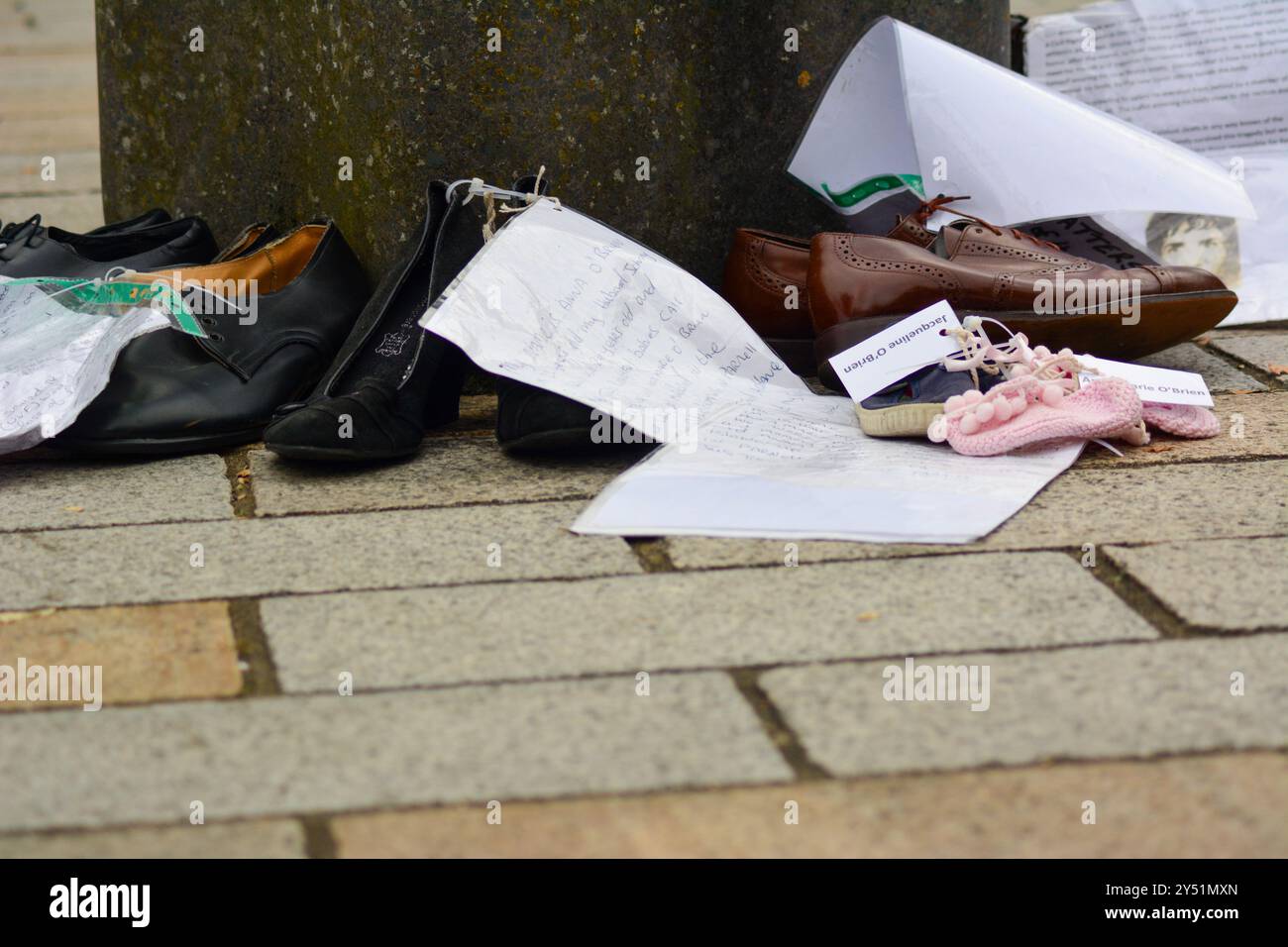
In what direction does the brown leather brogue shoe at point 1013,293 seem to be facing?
to the viewer's right

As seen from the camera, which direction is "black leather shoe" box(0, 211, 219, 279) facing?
to the viewer's left

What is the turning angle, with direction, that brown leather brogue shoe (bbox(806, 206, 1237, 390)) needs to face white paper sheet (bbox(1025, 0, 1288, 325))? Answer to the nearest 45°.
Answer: approximately 90° to its left

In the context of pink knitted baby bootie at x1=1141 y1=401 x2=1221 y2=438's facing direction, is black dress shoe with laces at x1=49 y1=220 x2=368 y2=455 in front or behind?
behind
